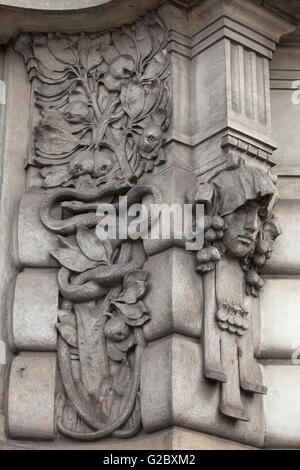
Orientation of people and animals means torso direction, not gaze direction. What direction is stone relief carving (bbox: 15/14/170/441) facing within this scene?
toward the camera

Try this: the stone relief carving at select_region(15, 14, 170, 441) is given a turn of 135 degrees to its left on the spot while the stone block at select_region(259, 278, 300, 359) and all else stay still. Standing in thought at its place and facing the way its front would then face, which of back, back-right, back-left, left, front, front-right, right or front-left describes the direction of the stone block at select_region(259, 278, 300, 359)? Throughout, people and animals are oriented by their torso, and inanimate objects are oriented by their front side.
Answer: front-right
